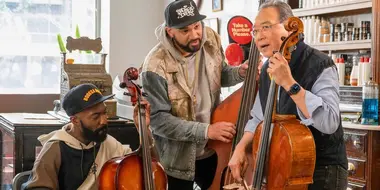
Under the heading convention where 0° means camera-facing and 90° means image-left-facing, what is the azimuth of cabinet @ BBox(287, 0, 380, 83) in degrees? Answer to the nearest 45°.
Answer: approximately 45°

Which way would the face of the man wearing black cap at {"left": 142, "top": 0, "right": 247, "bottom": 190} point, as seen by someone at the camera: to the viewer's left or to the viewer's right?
to the viewer's right

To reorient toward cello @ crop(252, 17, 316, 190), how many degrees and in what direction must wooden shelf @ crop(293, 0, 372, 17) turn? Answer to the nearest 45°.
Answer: approximately 45° to its left
